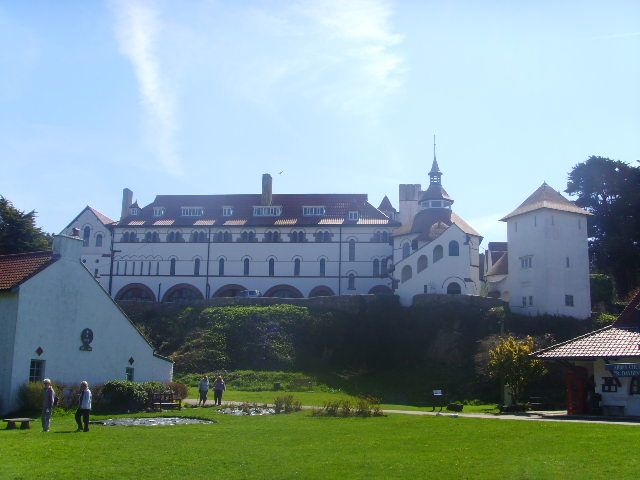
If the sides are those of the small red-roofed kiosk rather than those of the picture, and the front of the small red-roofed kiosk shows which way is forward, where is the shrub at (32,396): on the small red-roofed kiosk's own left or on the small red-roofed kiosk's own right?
on the small red-roofed kiosk's own right

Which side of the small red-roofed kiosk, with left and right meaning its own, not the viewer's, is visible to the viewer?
front

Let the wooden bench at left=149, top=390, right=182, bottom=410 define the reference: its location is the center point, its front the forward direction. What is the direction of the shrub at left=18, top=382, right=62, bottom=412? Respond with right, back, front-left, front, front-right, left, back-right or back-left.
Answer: right

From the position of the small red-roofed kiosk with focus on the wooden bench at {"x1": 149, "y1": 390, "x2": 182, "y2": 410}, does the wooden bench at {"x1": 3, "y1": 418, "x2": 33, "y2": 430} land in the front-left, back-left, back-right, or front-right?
front-left

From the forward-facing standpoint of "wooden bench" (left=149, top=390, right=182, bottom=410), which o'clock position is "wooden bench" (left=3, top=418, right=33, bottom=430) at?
"wooden bench" (left=3, top=418, right=33, bottom=430) is roughly at 1 o'clock from "wooden bench" (left=149, top=390, right=182, bottom=410).

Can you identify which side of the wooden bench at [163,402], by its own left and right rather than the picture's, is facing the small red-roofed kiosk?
left

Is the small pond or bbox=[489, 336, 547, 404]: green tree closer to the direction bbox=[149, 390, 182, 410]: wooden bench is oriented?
the small pond

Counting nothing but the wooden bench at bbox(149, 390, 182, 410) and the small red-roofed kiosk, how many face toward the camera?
2

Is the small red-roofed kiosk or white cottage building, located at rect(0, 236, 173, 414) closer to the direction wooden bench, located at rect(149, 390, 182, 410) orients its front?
the small red-roofed kiosk

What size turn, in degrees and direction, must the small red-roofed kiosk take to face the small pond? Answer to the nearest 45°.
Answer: approximately 45° to its right

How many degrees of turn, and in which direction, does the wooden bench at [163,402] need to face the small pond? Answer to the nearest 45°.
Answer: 0° — it already faces it

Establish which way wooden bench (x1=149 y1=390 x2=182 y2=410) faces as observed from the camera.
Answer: facing the viewer

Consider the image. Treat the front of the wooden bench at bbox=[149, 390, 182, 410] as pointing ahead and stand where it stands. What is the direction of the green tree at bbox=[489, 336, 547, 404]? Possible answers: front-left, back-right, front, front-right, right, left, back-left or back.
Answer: left
